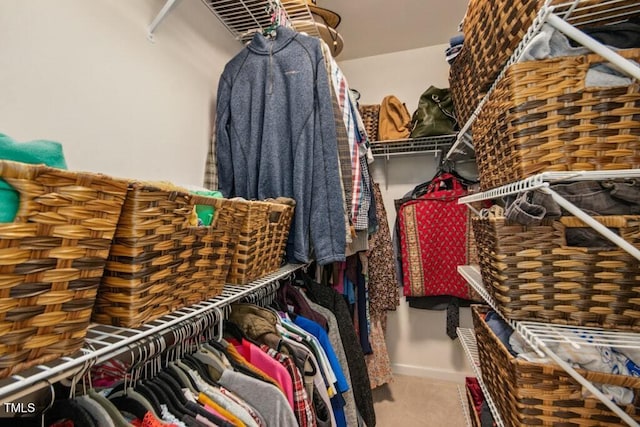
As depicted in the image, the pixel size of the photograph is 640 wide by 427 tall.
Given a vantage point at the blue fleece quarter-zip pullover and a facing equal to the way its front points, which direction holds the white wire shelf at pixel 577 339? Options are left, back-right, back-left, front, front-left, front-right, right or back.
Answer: front-left

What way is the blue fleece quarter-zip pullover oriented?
toward the camera

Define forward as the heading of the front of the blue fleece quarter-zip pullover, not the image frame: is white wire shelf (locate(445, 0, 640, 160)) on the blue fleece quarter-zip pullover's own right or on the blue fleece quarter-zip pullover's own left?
on the blue fleece quarter-zip pullover's own left

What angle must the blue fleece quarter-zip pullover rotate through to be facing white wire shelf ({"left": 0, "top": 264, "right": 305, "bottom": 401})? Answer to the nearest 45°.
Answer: approximately 45° to its right

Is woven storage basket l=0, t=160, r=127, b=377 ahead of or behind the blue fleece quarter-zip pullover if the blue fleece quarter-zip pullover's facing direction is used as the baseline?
ahead

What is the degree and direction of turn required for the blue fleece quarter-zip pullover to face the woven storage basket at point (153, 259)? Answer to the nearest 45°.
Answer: approximately 45° to its right

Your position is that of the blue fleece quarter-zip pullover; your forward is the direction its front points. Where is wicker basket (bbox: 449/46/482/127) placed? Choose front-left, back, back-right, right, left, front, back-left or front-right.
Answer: left
